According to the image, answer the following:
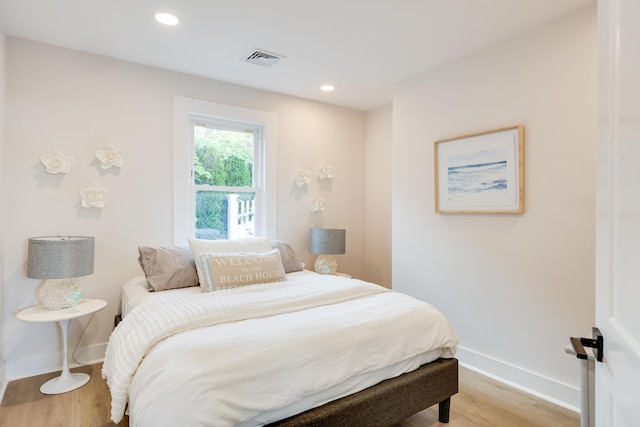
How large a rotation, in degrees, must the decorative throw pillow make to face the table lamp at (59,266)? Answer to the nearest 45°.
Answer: approximately 135° to its right

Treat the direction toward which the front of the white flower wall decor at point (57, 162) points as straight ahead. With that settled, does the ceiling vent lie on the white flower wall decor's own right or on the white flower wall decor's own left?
on the white flower wall decor's own left

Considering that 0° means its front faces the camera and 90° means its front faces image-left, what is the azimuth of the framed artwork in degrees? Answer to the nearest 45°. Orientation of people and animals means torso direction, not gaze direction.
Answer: approximately 45°

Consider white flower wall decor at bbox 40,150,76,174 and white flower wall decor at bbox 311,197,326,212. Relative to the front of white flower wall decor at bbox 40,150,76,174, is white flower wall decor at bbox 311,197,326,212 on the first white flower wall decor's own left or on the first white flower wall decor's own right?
on the first white flower wall decor's own left

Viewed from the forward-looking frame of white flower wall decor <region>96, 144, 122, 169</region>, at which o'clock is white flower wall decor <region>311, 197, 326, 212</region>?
white flower wall decor <region>311, 197, 326, 212</region> is roughly at 9 o'clock from white flower wall decor <region>96, 144, 122, 169</region>.

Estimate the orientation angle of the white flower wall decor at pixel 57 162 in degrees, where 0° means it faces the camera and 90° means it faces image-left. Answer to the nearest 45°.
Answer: approximately 0°

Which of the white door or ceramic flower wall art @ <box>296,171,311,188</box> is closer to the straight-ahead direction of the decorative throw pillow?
the white door

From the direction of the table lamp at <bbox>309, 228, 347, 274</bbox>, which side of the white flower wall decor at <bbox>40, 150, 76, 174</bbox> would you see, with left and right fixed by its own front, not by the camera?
left

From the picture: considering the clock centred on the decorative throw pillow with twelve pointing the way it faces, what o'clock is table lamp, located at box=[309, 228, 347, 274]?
The table lamp is roughly at 9 o'clock from the decorative throw pillow.
